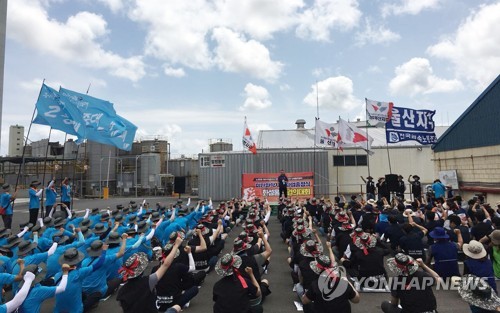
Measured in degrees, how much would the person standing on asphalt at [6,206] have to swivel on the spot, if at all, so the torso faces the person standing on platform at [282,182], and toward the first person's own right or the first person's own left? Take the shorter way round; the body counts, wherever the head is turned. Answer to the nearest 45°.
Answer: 0° — they already face them

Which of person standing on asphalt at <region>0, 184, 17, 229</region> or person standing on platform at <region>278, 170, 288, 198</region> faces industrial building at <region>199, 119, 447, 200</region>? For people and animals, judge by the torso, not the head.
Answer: person standing on asphalt at <region>0, 184, 17, 229</region>

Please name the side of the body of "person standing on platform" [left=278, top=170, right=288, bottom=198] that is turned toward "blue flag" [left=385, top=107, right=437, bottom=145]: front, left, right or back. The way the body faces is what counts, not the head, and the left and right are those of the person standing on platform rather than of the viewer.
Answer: left

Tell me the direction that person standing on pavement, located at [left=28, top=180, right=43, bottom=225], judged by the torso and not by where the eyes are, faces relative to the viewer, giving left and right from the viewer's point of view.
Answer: facing to the right of the viewer

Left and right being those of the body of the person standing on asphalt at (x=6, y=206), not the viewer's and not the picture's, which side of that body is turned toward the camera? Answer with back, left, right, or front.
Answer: right

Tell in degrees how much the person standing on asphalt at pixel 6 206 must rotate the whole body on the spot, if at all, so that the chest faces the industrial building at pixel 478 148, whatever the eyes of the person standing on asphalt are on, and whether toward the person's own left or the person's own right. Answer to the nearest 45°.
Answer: approximately 45° to the person's own right

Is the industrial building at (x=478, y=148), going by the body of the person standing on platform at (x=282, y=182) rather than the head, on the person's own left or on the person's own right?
on the person's own left

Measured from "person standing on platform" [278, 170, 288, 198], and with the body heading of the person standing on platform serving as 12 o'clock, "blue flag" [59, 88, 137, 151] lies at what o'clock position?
The blue flag is roughly at 2 o'clock from the person standing on platform.

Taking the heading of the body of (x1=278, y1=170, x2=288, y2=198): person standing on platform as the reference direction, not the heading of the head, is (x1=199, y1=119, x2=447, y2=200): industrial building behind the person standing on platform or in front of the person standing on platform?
behind
